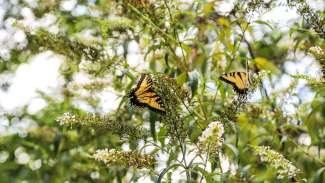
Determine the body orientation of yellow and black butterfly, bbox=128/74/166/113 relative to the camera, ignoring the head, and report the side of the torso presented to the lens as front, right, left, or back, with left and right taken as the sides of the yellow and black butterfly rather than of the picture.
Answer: right
